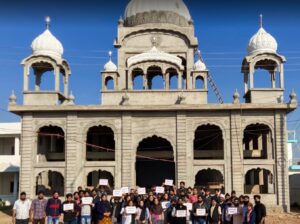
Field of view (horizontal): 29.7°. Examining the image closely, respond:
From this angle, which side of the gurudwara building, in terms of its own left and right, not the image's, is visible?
front

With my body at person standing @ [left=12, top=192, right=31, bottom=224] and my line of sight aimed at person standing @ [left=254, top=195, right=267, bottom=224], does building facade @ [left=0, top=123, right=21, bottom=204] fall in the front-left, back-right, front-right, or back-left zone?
back-left

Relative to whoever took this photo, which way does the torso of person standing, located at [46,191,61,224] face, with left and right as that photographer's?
facing the viewer

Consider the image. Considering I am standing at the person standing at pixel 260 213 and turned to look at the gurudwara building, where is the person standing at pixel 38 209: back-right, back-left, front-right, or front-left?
front-left

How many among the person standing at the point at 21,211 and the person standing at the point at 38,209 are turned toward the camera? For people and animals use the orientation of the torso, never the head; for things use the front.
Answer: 2

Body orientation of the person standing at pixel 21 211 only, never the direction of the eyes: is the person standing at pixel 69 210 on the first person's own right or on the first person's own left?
on the first person's own left

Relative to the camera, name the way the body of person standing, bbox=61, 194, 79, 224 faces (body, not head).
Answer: toward the camera

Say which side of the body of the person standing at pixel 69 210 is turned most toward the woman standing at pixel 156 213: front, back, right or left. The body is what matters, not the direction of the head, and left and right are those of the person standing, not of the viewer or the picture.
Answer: left
